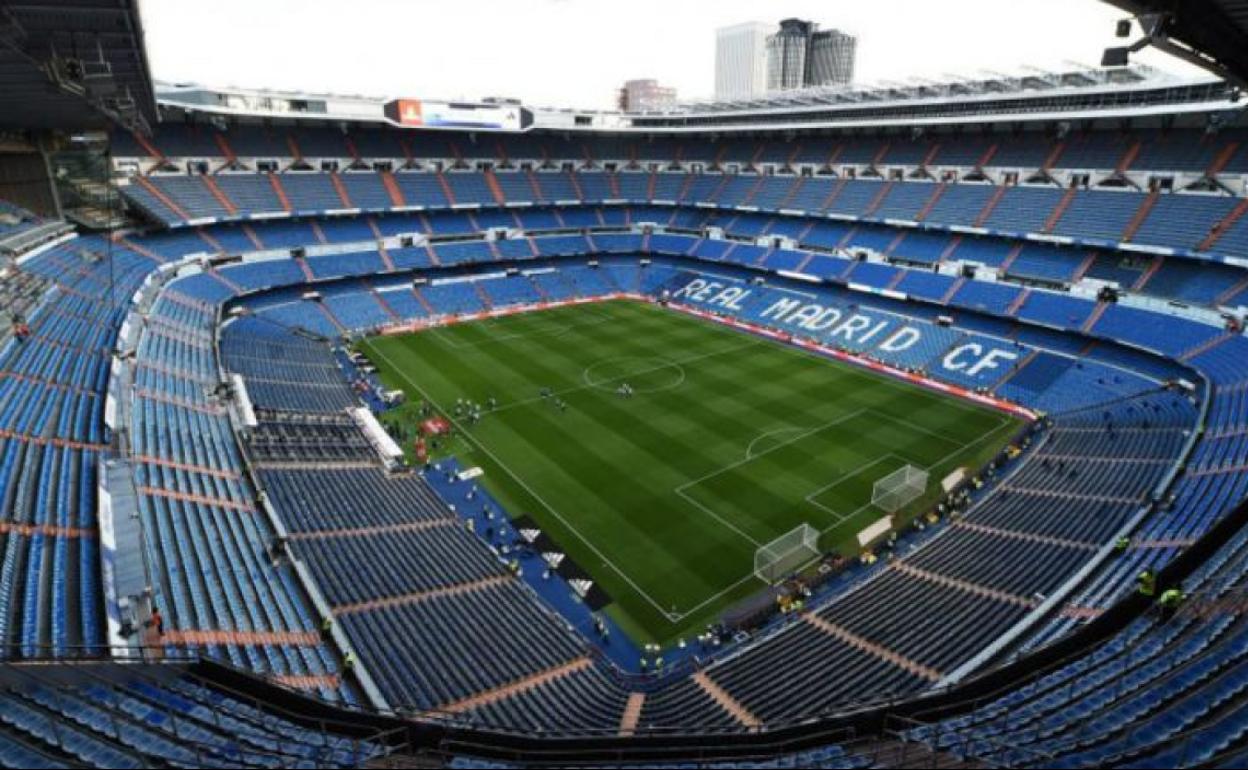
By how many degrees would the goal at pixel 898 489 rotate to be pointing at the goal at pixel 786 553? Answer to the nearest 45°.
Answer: approximately 90° to its left

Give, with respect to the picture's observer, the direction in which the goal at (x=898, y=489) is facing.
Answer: facing away from the viewer and to the left of the viewer
